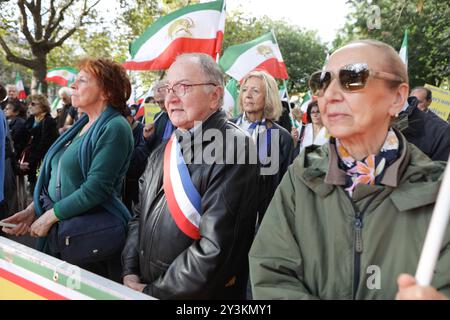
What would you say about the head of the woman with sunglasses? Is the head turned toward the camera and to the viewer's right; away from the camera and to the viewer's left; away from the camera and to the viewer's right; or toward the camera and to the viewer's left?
toward the camera and to the viewer's left

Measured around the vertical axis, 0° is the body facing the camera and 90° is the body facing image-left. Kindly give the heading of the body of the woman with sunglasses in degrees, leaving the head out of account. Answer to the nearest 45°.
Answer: approximately 45°

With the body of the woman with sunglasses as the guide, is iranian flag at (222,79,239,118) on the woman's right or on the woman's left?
on the woman's right

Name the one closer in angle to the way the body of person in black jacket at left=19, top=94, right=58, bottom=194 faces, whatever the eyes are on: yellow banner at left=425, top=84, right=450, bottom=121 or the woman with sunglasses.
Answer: the woman with sunglasses

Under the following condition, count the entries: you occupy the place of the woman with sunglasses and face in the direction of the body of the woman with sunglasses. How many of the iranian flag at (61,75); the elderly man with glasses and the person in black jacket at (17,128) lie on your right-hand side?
3
